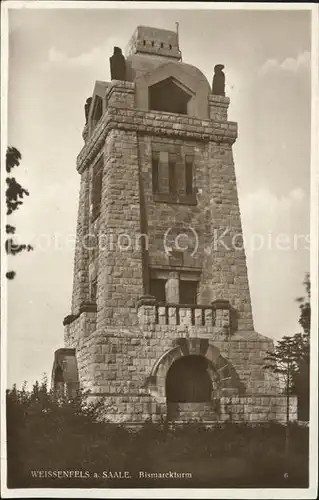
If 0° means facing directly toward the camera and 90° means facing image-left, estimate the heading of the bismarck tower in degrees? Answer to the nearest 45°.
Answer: approximately 0°

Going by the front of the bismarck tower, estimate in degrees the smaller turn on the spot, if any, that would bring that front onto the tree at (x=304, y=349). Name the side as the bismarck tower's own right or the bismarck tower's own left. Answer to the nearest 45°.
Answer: approximately 45° to the bismarck tower's own left

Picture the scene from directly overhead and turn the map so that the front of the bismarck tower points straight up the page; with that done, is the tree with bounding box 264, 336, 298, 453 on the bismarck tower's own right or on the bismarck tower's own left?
on the bismarck tower's own left
